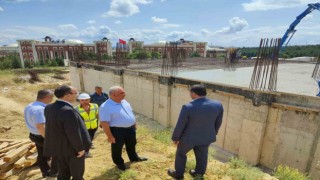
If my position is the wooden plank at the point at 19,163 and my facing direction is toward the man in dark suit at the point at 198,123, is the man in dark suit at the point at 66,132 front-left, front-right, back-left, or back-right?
front-right

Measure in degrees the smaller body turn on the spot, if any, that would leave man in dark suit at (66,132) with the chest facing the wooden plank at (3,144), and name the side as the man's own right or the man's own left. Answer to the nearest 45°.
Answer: approximately 90° to the man's own left

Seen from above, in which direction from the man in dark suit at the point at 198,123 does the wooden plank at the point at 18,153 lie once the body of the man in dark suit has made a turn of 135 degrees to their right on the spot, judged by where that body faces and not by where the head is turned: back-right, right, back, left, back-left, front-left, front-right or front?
back

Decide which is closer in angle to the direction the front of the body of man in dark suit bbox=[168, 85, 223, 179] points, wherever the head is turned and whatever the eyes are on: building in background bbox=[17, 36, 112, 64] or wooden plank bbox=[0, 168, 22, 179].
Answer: the building in background

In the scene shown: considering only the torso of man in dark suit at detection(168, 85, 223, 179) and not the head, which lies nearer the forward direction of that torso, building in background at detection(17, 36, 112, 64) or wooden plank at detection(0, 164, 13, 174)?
the building in background

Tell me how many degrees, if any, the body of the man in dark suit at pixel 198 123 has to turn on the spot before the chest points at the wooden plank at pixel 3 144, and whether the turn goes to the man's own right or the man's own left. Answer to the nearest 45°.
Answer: approximately 45° to the man's own left

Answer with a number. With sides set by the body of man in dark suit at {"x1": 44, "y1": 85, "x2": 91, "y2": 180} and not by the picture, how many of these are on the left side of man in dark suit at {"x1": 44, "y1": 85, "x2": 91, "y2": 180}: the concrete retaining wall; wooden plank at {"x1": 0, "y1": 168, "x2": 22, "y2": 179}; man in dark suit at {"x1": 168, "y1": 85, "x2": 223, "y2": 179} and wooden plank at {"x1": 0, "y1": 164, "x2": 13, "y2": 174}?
2

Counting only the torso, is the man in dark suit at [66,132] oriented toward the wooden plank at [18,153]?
no

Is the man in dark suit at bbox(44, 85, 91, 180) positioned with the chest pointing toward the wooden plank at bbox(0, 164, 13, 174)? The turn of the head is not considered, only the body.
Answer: no

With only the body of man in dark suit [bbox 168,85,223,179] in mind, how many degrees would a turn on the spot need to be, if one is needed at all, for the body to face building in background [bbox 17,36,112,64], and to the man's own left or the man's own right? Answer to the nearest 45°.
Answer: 0° — they already face it

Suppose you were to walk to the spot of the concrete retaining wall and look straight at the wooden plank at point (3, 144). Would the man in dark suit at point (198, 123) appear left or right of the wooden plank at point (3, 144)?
left

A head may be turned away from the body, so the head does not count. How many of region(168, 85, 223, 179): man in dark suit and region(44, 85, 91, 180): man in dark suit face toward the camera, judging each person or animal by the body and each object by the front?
0

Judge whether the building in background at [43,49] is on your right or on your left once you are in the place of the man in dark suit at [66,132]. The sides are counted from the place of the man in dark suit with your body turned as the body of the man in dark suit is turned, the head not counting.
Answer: on your left

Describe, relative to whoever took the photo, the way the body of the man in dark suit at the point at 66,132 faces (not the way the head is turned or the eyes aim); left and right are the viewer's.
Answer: facing away from the viewer and to the right of the viewer

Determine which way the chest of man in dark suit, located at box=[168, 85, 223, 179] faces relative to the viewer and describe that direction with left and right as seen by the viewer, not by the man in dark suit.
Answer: facing away from the viewer and to the left of the viewer

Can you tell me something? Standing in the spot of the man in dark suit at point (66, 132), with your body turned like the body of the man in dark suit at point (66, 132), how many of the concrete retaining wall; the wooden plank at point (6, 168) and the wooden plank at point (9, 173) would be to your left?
2

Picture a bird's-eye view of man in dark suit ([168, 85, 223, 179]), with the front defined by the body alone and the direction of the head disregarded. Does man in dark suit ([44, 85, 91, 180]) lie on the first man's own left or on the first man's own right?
on the first man's own left
